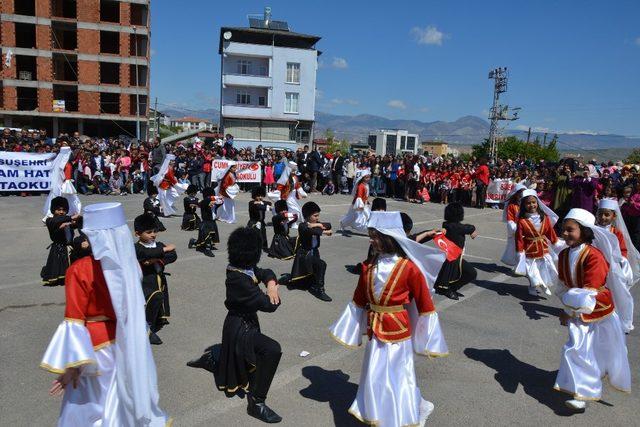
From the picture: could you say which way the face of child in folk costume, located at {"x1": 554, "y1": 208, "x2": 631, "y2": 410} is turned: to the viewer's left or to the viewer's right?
to the viewer's left

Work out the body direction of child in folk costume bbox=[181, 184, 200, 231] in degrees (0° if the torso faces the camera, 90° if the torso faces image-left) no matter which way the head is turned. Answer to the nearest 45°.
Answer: approximately 315°

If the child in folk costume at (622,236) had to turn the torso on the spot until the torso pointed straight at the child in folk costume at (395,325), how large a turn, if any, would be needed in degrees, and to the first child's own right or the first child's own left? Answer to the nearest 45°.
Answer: approximately 45° to the first child's own left

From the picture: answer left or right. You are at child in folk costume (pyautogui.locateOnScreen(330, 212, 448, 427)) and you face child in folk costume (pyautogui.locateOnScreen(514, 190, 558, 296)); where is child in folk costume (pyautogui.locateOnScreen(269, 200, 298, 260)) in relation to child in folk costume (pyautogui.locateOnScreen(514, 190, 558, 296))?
left

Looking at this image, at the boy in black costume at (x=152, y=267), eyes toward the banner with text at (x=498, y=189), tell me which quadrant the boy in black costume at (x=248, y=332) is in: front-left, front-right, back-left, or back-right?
back-right

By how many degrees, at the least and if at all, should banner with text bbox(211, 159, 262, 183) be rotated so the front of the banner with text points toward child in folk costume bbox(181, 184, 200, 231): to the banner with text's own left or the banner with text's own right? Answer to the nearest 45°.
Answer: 0° — it already faces them

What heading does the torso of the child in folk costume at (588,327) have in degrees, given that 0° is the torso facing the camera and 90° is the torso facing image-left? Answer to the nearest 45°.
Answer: approximately 45°

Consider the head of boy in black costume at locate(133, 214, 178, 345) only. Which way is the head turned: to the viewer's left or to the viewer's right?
to the viewer's right

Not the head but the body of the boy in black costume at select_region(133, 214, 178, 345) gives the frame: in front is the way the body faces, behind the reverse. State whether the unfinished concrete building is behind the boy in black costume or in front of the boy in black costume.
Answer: behind

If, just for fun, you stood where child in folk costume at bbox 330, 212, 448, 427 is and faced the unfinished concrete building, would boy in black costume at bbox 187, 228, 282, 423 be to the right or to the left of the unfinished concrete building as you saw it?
left

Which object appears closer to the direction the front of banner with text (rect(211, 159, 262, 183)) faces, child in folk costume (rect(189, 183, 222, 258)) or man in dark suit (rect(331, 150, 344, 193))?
the child in folk costume

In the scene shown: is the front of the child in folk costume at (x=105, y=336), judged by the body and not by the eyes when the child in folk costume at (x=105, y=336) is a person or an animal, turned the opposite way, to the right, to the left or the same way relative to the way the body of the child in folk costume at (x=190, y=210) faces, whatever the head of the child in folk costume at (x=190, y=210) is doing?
the opposite way

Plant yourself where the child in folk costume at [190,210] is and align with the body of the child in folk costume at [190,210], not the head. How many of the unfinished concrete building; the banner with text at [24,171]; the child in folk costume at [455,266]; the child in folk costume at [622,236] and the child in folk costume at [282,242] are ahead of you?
3
